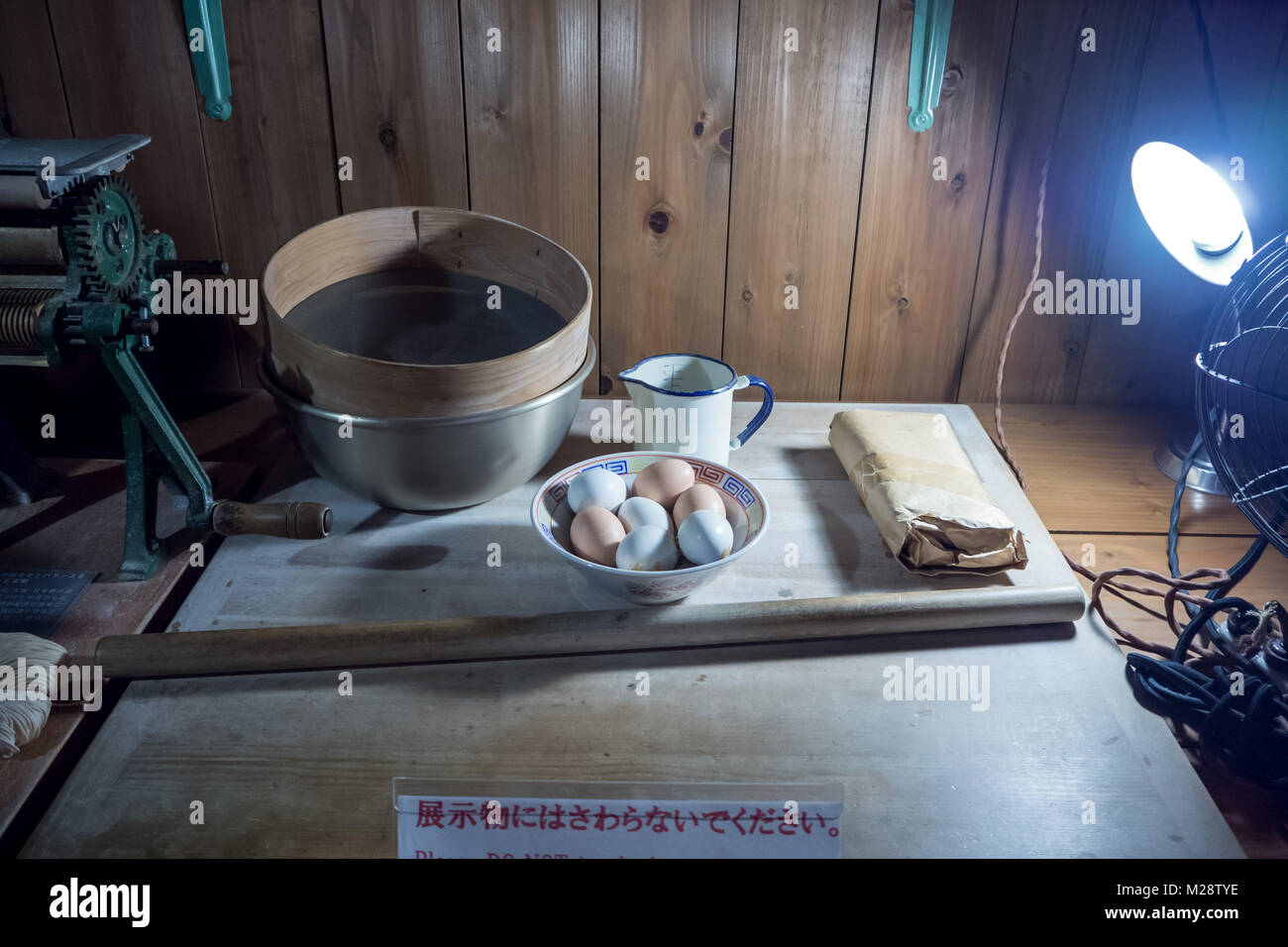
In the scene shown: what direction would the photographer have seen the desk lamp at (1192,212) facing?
facing the viewer and to the left of the viewer

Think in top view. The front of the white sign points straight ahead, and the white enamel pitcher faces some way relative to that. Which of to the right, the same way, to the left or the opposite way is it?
to the right

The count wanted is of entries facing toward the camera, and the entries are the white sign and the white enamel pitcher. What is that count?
1

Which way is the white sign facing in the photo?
toward the camera

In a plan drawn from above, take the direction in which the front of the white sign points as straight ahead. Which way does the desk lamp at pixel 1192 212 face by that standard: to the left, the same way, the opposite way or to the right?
to the right

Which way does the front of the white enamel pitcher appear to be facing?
to the viewer's left

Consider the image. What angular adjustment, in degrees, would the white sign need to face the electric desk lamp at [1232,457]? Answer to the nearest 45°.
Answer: approximately 135° to its left
